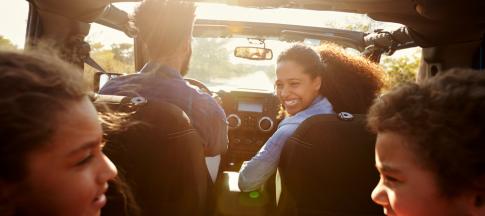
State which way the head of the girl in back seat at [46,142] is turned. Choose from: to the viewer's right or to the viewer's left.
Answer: to the viewer's right

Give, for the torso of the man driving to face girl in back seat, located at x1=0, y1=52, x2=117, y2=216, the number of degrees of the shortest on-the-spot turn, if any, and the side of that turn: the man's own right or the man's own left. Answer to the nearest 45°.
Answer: approximately 180°

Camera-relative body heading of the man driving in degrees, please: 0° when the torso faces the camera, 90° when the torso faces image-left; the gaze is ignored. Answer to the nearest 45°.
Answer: approximately 180°

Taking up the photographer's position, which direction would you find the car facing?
facing away from the viewer
